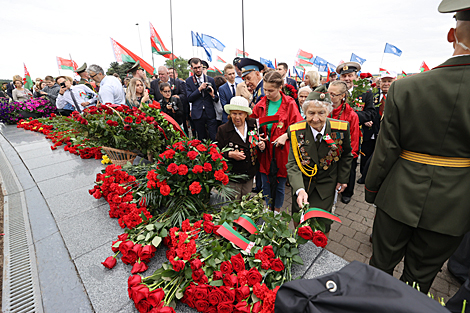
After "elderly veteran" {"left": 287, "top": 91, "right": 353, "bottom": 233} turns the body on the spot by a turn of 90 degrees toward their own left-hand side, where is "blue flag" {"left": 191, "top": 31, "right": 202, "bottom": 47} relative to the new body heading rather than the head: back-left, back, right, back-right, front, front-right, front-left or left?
back-left

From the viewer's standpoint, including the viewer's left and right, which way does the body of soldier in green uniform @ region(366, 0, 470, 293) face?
facing away from the viewer

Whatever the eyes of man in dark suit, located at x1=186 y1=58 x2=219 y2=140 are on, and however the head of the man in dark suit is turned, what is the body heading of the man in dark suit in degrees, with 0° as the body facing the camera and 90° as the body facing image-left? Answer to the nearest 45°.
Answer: approximately 0°

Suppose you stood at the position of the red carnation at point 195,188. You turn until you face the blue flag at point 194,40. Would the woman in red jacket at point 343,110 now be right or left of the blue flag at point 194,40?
right

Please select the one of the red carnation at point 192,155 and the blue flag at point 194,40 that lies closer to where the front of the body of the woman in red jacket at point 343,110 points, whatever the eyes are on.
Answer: the red carnation

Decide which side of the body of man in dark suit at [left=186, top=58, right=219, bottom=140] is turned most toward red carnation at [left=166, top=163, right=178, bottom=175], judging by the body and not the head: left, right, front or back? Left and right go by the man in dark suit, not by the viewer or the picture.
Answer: front

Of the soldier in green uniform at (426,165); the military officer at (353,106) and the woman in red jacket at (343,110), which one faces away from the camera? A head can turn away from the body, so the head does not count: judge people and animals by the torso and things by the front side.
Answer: the soldier in green uniform

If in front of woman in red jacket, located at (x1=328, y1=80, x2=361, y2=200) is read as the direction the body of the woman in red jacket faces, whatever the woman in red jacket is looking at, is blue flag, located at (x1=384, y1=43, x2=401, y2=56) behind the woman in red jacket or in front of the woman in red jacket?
behind

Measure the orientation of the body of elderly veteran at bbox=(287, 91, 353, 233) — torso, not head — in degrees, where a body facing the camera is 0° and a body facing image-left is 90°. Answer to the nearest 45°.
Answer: approximately 0°

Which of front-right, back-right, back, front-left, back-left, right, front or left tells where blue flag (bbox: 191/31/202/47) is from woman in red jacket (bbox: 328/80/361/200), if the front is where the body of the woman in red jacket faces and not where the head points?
right
